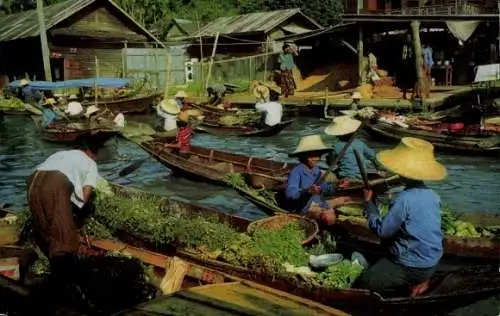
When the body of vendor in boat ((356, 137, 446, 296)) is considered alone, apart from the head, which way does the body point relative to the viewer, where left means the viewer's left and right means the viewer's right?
facing away from the viewer and to the left of the viewer

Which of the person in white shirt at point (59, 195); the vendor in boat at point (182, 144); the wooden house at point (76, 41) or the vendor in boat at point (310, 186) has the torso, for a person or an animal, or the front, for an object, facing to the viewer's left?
the vendor in boat at point (182, 144)

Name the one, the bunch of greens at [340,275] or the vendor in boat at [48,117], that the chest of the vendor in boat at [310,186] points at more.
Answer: the bunch of greens

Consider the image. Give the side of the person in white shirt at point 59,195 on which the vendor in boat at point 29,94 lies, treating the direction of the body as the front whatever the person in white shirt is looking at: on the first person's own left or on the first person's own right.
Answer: on the first person's own left

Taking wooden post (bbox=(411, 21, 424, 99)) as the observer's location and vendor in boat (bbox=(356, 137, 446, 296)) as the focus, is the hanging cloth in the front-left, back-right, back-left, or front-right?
back-left

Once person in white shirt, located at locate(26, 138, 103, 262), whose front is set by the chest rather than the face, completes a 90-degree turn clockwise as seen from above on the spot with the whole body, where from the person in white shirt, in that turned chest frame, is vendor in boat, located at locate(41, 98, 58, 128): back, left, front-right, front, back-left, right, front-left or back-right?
back-left

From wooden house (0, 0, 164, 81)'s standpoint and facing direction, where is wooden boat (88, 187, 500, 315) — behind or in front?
in front

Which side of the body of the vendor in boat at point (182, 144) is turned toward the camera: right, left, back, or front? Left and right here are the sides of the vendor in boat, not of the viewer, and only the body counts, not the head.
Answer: left
